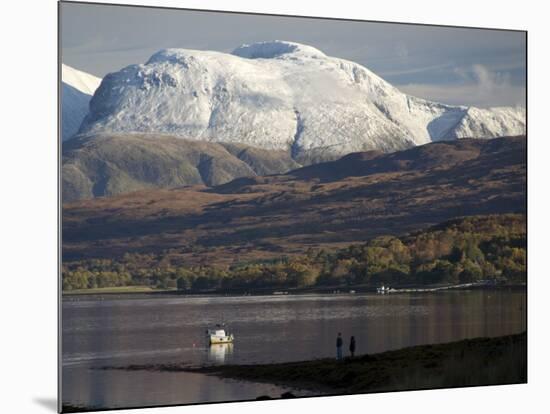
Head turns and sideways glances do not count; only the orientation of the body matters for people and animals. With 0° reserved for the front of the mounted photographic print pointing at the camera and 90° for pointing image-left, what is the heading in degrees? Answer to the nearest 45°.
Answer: approximately 315°
